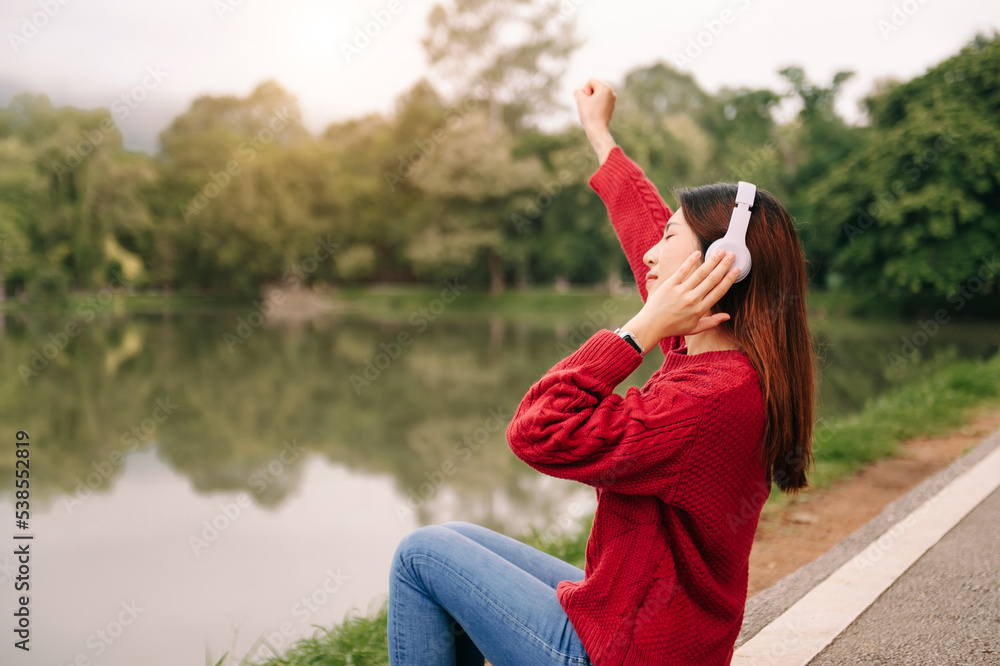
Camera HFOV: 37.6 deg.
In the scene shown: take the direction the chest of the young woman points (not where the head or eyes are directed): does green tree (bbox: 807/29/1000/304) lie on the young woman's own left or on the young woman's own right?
on the young woman's own right

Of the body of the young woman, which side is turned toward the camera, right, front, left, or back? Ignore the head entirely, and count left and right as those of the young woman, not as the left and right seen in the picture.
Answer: left

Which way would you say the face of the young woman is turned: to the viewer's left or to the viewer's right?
to the viewer's left
